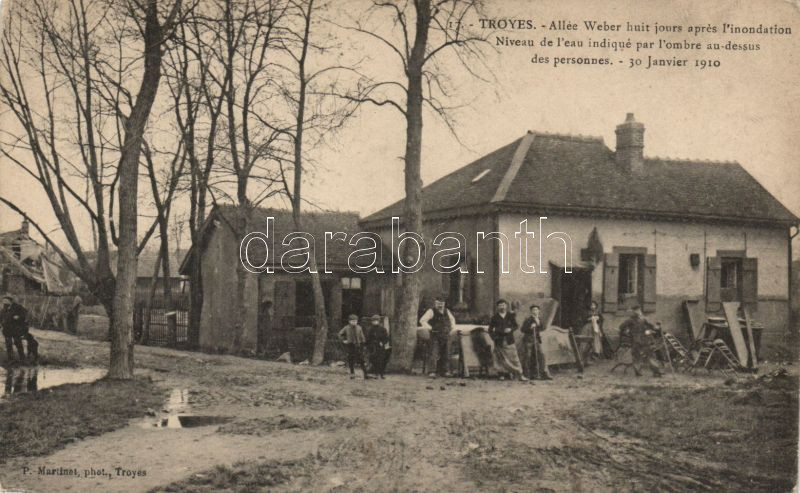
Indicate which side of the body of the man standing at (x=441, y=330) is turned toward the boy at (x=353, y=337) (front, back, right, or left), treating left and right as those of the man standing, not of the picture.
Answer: right

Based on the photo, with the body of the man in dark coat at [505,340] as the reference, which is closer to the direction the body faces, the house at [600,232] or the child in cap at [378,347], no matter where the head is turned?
the child in cap

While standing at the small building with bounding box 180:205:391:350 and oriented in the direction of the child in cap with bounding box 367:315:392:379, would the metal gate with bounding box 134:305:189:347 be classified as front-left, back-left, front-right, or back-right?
back-right

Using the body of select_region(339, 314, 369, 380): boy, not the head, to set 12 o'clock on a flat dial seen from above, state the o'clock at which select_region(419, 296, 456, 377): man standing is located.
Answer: The man standing is roughly at 9 o'clock from the boy.

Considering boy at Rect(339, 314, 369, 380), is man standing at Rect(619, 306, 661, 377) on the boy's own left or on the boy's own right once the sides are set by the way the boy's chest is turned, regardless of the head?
on the boy's own left

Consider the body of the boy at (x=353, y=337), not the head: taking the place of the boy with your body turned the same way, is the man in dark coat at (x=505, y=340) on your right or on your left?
on your left

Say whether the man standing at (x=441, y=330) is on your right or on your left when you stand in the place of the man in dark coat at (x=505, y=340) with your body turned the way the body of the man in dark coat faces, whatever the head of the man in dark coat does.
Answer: on your right

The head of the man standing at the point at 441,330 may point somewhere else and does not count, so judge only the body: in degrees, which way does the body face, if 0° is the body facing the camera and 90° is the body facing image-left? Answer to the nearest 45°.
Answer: approximately 0°

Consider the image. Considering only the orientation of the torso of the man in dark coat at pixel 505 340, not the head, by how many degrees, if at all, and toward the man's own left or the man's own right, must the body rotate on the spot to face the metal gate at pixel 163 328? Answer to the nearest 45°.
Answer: approximately 135° to the man's own right
